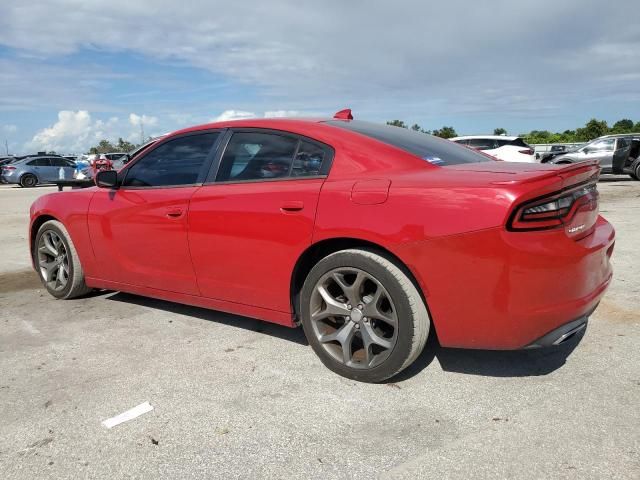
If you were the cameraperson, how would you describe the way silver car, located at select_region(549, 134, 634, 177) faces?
facing to the left of the viewer

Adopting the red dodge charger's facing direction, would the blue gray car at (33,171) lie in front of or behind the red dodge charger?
in front

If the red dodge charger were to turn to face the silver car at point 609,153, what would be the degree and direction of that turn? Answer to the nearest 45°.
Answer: approximately 90° to its right

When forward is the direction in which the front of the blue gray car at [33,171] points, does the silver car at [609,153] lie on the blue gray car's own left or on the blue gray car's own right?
on the blue gray car's own right

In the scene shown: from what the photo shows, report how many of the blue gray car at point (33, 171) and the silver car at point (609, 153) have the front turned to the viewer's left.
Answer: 1

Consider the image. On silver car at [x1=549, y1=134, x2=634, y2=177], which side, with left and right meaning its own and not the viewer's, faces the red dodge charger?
left

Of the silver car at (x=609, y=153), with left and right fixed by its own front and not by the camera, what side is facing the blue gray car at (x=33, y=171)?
front

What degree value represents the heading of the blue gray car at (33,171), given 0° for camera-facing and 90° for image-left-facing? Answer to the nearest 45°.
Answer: approximately 225°

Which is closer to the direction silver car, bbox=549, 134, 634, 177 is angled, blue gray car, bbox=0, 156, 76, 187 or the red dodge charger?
the blue gray car
